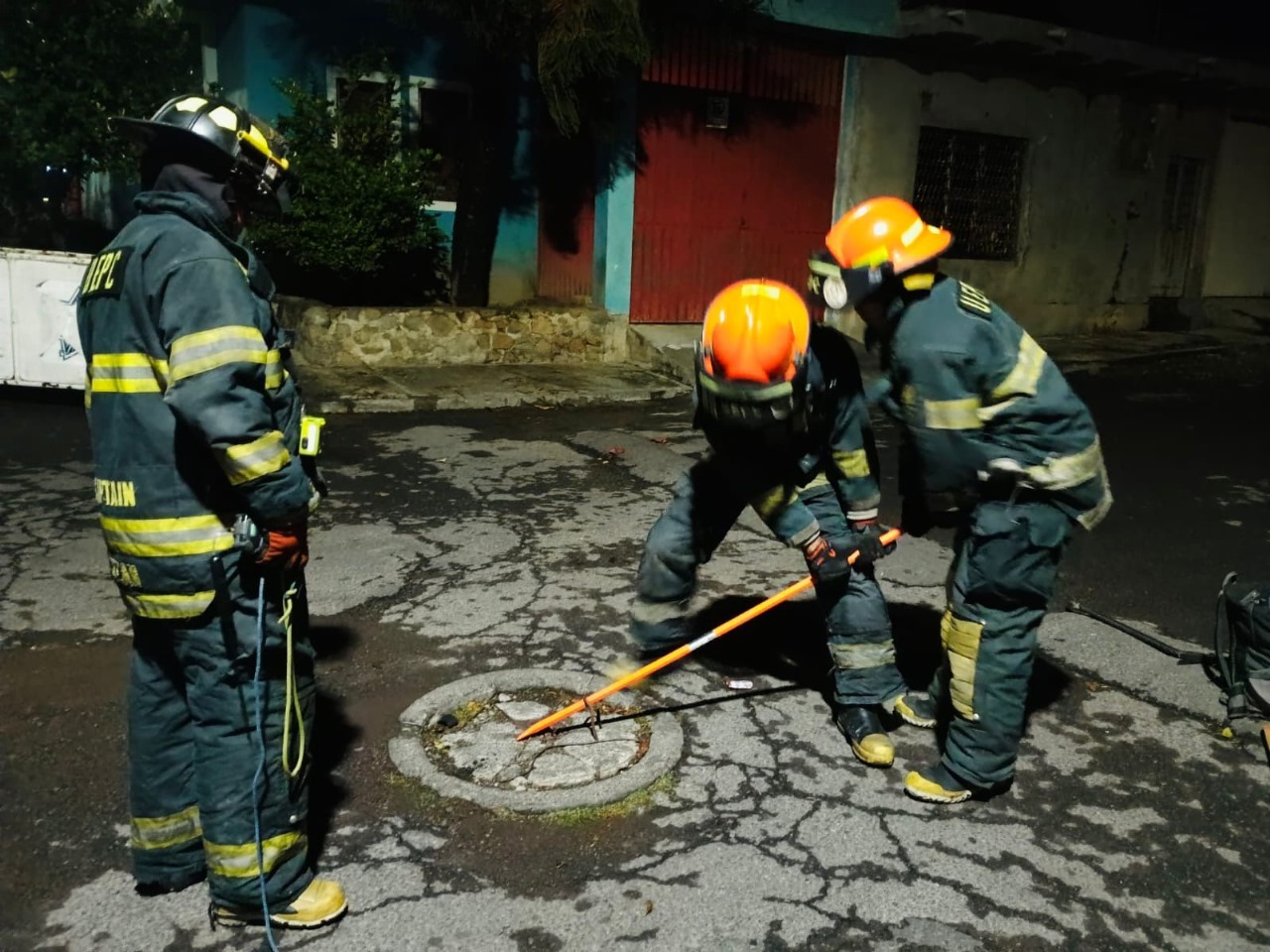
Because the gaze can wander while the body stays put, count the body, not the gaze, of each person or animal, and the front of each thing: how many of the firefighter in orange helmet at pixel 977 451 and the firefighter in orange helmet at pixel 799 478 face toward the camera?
1

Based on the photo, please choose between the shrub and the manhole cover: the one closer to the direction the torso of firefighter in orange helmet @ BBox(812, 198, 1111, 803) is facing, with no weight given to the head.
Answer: the manhole cover

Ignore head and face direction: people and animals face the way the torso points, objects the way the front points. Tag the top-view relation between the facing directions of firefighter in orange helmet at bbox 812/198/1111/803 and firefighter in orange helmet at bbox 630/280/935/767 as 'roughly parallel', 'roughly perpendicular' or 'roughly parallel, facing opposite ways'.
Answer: roughly perpendicular

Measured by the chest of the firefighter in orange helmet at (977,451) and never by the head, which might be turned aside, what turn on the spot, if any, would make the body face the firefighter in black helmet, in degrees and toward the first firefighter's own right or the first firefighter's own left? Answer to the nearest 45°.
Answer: approximately 45° to the first firefighter's own left

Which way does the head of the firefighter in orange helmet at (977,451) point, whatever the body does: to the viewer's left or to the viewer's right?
to the viewer's left

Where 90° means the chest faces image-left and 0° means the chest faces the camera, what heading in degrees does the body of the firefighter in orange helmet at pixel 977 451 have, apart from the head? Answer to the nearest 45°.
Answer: approximately 90°

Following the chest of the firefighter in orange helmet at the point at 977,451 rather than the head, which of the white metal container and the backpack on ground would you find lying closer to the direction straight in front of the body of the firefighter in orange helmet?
the white metal container
